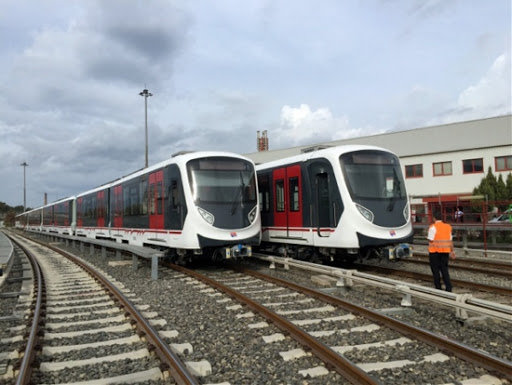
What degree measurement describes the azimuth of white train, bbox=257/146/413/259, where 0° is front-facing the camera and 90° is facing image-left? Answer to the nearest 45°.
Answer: approximately 315°

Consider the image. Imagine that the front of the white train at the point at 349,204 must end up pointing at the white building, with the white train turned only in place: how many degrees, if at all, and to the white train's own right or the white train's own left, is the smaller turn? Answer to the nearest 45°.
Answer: approximately 135° to the white train's own left

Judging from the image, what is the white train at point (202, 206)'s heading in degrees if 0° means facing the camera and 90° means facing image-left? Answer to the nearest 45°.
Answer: approximately 315°

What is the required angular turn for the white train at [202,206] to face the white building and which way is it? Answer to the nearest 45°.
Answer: approximately 90° to its left

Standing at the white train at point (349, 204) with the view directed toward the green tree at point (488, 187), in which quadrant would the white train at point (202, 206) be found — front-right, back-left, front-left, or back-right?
back-left

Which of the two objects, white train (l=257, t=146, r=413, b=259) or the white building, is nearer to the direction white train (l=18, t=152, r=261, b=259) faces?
the white train

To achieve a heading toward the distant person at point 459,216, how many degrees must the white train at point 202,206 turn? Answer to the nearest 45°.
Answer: approximately 45° to its left

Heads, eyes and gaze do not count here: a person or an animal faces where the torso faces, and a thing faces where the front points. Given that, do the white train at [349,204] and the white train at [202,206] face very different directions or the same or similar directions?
same or similar directions

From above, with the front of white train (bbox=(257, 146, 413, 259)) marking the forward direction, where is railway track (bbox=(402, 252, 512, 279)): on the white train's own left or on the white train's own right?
on the white train's own left

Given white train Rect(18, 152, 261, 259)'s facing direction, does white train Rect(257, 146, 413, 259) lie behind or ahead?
ahead

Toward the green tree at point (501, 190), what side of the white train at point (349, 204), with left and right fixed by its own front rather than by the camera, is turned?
left

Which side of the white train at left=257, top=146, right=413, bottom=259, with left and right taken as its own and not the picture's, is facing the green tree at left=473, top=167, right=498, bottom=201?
left

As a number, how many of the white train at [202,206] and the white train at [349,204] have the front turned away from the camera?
0
